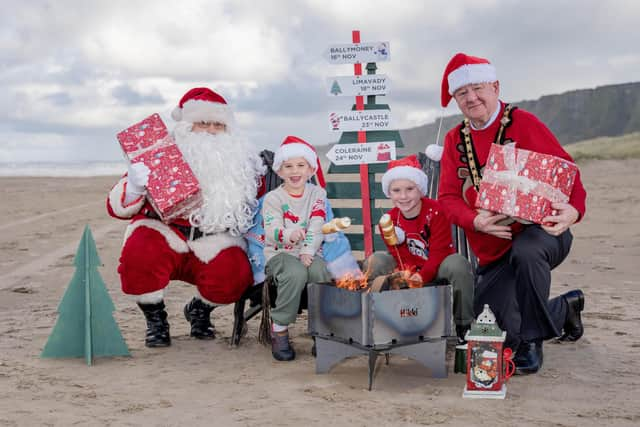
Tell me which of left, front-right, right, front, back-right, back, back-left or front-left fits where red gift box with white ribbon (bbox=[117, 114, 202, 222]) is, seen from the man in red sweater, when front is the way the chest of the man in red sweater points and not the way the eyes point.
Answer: front-right

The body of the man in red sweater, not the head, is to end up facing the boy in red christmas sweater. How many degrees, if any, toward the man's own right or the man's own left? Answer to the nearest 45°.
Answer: approximately 45° to the man's own right

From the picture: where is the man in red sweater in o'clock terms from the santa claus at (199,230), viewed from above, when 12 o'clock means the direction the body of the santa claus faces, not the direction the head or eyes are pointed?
The man in red sweater is roughly at 10 o'clock from the santa claus.

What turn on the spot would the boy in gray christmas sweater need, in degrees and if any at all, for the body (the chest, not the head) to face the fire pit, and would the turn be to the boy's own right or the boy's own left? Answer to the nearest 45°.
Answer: approximately 45° to the boy's own left

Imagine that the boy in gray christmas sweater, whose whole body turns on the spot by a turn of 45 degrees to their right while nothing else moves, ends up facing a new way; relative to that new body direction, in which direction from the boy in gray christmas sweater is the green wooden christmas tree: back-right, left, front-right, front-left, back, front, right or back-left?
front-right

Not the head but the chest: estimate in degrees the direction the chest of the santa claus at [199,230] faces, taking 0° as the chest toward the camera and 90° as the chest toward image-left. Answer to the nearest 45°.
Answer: approximately 0°

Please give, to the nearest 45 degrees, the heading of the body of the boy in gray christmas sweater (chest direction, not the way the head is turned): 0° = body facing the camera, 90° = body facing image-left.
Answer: approximately 0°

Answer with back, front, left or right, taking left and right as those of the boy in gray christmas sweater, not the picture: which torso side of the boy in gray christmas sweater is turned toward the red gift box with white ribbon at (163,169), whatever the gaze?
right

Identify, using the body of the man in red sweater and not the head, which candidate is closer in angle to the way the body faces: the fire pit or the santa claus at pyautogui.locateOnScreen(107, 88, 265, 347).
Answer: the fire pit
